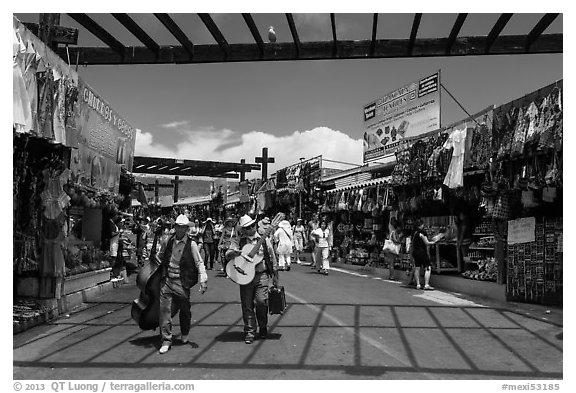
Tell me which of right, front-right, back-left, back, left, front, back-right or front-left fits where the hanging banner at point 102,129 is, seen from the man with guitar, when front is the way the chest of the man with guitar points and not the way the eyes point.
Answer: back-right

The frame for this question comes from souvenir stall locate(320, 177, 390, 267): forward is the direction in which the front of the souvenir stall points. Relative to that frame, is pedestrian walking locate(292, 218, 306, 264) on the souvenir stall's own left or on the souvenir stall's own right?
on the souvenir stall's own right

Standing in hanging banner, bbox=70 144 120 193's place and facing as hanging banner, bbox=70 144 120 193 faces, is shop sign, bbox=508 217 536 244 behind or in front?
in front

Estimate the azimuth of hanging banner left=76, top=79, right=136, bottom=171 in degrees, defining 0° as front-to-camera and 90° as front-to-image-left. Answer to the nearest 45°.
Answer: approximately 315°

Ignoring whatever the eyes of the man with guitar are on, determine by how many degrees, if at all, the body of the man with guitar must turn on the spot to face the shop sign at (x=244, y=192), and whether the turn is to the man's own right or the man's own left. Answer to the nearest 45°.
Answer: approximately 180°

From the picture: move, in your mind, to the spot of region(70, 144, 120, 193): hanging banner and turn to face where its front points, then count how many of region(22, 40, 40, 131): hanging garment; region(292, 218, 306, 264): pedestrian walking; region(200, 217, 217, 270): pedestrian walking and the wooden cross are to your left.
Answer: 3

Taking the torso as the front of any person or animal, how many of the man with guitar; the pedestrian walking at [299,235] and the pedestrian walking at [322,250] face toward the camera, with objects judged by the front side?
3

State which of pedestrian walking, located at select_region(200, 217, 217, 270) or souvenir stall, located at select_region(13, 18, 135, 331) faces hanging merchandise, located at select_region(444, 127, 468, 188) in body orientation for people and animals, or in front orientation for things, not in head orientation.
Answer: the souvenir stall
